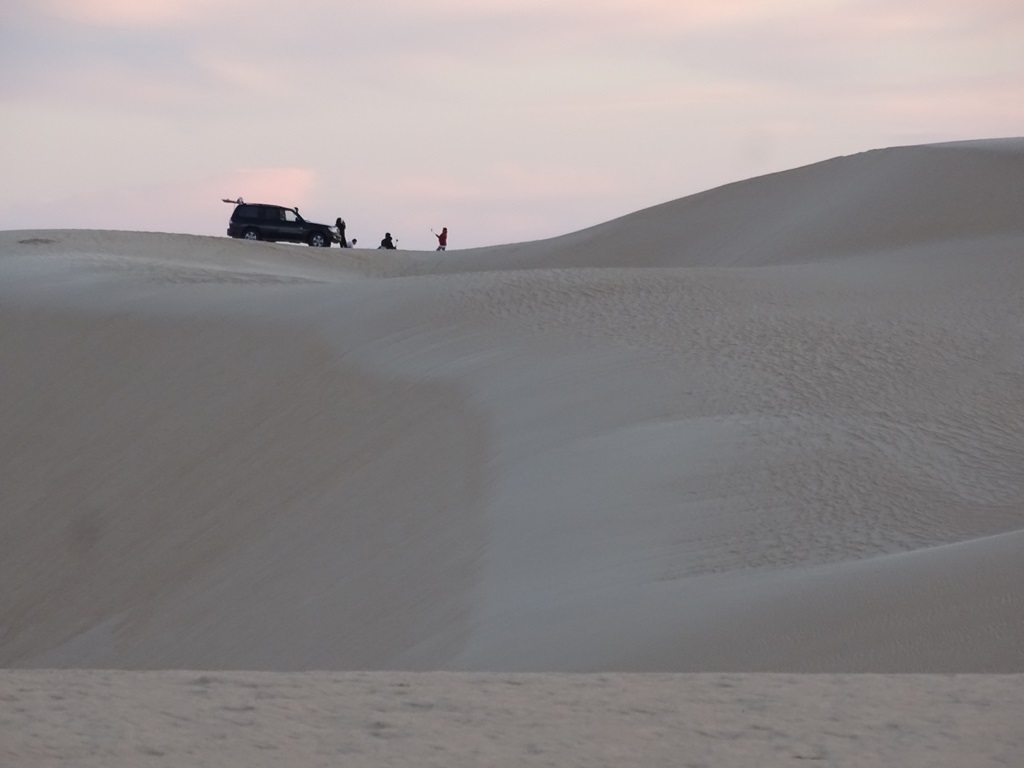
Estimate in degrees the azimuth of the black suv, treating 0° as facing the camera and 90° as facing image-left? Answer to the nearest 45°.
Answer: approximately 270°
